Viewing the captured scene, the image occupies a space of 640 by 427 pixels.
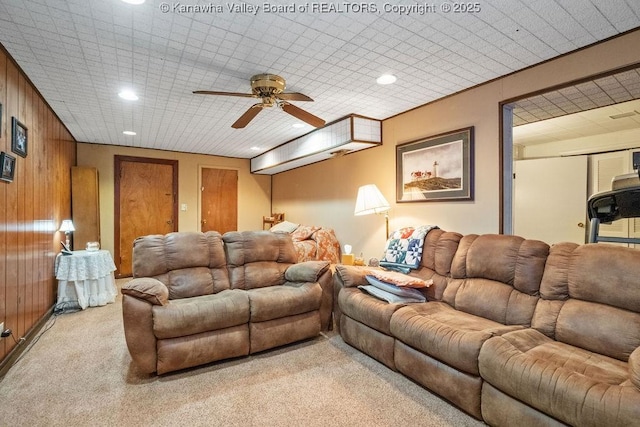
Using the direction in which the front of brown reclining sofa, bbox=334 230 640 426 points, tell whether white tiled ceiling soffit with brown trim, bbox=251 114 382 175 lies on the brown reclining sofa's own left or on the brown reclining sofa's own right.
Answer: on the brown reclining sofa's own right

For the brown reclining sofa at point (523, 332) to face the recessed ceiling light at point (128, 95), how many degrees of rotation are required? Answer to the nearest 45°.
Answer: approximately 45° to its right

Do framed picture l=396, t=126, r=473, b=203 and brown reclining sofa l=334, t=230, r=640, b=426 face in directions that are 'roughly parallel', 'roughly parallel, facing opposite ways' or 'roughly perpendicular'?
roughly parallel

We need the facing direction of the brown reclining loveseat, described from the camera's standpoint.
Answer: facing the viewer and to the right of the viewer

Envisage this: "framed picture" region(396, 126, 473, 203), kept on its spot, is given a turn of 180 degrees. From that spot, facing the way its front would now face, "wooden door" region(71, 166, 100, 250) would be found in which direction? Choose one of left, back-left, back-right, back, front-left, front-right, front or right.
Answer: back-left

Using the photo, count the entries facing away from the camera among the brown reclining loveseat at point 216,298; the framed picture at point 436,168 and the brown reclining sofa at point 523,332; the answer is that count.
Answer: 0

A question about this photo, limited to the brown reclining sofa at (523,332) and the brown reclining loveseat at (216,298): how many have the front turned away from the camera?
0

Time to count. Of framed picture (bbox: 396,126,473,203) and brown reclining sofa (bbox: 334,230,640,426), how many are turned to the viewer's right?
0

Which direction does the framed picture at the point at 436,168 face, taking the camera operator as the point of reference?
facing the viewer and to the left of the viewer

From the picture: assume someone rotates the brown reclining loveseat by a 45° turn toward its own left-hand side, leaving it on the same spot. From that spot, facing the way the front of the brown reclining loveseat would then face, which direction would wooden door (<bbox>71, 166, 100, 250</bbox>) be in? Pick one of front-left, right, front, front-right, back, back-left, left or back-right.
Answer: back-left

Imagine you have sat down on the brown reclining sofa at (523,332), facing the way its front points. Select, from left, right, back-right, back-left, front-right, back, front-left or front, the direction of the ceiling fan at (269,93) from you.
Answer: front-right
